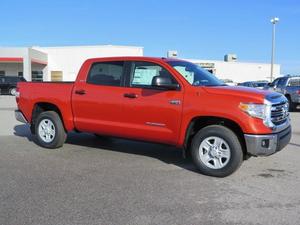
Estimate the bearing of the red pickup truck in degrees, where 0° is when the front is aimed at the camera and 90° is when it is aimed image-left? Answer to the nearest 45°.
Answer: approximately 315°

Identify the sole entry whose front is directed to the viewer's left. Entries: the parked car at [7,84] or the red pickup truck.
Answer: the parked car

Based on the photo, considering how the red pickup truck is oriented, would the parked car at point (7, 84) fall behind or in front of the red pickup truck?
behind

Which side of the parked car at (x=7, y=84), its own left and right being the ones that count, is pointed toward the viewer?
left
